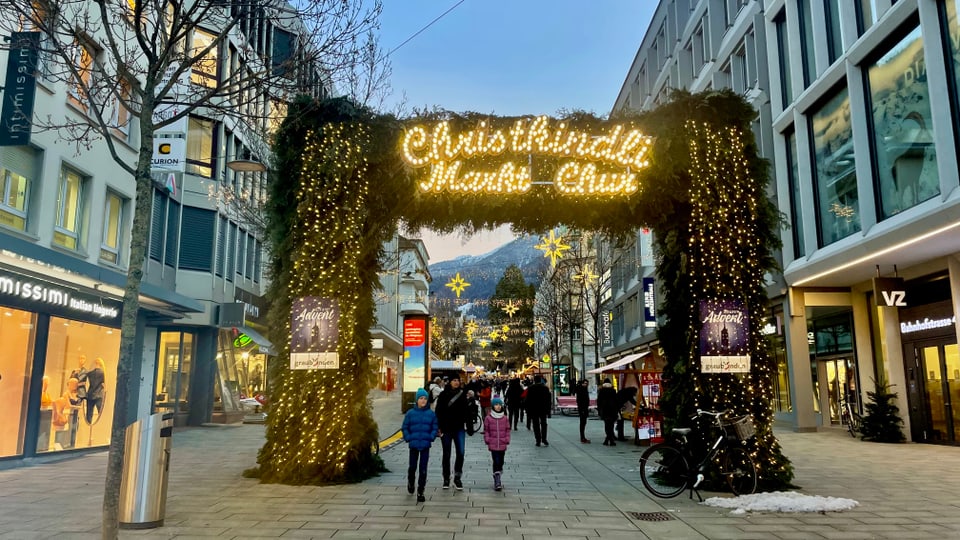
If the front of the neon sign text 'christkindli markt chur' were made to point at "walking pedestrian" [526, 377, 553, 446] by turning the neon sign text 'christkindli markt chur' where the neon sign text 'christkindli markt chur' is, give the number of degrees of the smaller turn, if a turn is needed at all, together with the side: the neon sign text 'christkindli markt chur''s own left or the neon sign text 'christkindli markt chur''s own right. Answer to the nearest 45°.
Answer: approximately 180°

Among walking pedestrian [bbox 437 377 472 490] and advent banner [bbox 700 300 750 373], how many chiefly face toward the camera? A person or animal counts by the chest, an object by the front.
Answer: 2

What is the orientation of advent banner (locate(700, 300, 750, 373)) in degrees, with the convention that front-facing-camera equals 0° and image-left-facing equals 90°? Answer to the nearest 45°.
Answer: approximately 0°

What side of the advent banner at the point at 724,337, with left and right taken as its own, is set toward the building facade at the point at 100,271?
right

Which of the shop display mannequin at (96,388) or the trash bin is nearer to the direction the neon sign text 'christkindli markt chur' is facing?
the trash bin

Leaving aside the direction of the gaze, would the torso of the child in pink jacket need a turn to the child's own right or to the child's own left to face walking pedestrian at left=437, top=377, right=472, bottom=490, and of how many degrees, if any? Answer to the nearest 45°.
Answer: approximately 90° to the child's own right

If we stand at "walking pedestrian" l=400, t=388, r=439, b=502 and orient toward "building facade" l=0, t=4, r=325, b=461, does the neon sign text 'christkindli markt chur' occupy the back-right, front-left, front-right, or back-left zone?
back-right

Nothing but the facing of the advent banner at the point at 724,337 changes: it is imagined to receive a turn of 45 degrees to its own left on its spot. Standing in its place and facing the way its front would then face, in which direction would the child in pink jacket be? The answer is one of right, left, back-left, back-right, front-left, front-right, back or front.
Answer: back-right

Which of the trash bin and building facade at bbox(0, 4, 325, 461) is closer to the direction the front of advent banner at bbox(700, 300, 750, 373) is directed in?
the trash bin

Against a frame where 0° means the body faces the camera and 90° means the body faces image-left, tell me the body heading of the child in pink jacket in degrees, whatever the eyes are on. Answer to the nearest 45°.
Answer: approximately 0°

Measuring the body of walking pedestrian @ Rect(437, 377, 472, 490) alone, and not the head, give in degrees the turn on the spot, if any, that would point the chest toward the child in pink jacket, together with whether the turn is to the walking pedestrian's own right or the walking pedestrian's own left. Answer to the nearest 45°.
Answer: approximately 90° to the walking pedestrian's own left
